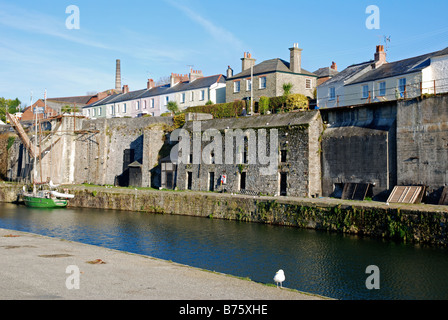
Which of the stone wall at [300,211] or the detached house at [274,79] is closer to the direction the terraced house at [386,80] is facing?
the stone wall

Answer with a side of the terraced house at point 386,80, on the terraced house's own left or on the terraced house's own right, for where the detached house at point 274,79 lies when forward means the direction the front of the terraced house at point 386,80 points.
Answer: on the terraced house's own right

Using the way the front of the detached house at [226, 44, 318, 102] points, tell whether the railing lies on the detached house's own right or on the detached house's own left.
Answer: on the detached house's own left

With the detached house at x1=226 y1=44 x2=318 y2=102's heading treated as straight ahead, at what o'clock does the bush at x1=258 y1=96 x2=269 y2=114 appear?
The bush is roughly at 11 o'clock from the detached house.

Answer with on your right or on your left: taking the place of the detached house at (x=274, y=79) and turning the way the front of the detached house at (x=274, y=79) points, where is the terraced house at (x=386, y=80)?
on your left

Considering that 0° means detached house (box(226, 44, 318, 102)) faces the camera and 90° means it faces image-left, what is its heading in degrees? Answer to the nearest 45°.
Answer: approximately 45°

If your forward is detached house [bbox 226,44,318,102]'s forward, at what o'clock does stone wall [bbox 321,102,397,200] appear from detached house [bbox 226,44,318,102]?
The stone wall is roughly at 10 o'clock from the detached house.

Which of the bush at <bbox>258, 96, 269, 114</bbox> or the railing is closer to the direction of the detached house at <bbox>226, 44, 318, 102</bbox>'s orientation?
the bush

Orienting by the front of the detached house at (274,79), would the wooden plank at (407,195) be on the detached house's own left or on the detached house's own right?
on the detached house's own left
